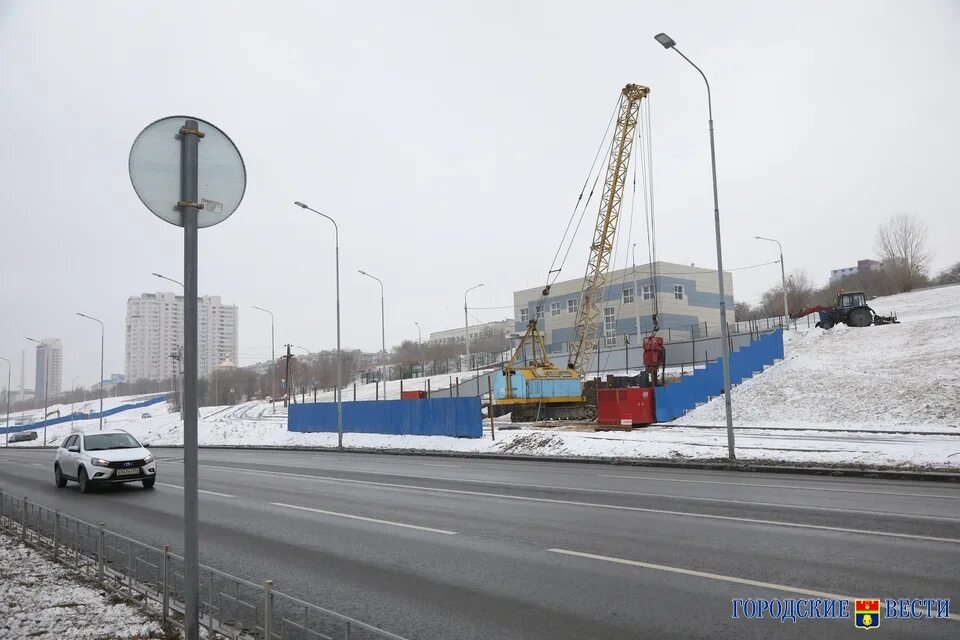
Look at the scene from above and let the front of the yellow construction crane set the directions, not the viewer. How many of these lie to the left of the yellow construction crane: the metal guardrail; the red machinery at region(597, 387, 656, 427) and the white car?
0

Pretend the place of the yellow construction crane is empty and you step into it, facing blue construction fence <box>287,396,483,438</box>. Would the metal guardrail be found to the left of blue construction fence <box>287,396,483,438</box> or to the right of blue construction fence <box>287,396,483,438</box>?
left

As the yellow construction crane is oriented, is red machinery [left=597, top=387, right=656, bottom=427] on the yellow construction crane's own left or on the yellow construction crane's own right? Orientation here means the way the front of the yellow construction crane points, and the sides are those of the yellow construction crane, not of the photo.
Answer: on the yellow construction crane's own right

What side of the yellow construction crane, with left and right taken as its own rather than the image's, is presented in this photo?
right

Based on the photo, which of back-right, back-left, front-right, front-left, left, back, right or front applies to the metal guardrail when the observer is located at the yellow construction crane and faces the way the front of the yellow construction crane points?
right

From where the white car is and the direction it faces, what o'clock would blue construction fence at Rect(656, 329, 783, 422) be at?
The blue construction fence is roughly at 10 o'clock from the white car.

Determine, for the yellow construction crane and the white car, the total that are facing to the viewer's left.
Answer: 0

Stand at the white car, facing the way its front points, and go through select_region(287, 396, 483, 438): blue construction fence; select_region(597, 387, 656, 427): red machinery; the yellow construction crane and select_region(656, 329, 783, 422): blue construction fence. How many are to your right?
0

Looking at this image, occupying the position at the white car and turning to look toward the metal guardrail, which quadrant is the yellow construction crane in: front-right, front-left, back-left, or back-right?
back-left

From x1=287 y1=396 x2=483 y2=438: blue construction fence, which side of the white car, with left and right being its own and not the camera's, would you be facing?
left

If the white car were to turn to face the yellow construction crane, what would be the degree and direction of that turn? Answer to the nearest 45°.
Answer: approximately 90° to its left

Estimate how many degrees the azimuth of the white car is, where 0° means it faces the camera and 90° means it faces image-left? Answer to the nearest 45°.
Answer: approximately 315°
